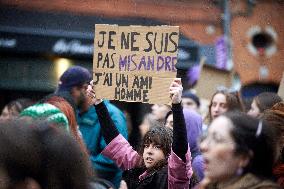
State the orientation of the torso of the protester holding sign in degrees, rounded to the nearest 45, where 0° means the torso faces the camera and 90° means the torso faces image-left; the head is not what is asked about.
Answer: approximately 45°
